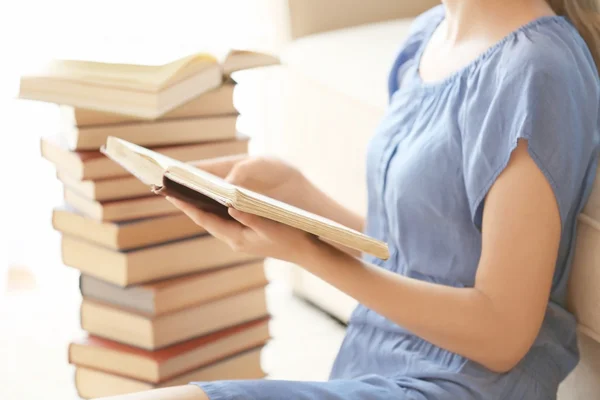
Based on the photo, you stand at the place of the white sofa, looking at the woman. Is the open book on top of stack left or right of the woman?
right

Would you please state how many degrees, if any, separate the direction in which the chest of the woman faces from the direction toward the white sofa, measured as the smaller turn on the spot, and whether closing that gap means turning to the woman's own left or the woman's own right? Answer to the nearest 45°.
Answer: approximately 135° to the woman's own right

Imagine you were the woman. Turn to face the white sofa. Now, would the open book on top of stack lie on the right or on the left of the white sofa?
left

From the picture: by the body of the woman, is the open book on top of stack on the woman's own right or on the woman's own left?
on the woman's own right

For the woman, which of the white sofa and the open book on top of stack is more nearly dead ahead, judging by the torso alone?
the open book on top of stack

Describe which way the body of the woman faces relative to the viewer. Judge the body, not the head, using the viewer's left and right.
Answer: facing the viewer and to the left of the viewer
